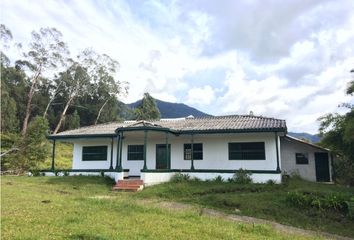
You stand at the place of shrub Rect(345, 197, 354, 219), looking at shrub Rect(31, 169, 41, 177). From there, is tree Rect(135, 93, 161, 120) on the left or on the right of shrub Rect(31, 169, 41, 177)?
right

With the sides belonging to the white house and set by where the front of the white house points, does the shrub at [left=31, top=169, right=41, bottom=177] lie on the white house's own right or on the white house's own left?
on the white house's own right

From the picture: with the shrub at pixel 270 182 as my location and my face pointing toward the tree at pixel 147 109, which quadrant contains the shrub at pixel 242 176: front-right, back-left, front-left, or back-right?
front-left

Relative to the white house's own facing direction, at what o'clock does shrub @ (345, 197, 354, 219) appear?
The shrub is roughly at 11 o'clock from the white house.

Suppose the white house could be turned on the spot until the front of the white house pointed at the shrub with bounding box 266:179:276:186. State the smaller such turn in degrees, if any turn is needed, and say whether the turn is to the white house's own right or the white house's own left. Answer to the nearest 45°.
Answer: approximately 45° to the white house's own left

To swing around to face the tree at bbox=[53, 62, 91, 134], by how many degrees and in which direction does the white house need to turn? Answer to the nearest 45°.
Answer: approximately 135° to its right

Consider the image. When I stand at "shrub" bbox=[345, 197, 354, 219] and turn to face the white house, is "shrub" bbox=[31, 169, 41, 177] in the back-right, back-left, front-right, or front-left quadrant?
front-left

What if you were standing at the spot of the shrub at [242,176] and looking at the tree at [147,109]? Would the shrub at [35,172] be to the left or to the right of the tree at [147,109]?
left

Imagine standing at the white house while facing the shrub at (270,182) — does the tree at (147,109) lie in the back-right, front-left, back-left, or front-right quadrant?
back-left

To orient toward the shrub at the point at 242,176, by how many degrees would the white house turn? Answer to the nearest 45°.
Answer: approximately 45° to its left

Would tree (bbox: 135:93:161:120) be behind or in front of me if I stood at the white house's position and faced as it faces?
behind

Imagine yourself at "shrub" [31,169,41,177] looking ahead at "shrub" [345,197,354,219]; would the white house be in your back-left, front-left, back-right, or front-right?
front-left

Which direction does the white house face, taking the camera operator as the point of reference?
facing the viewer
